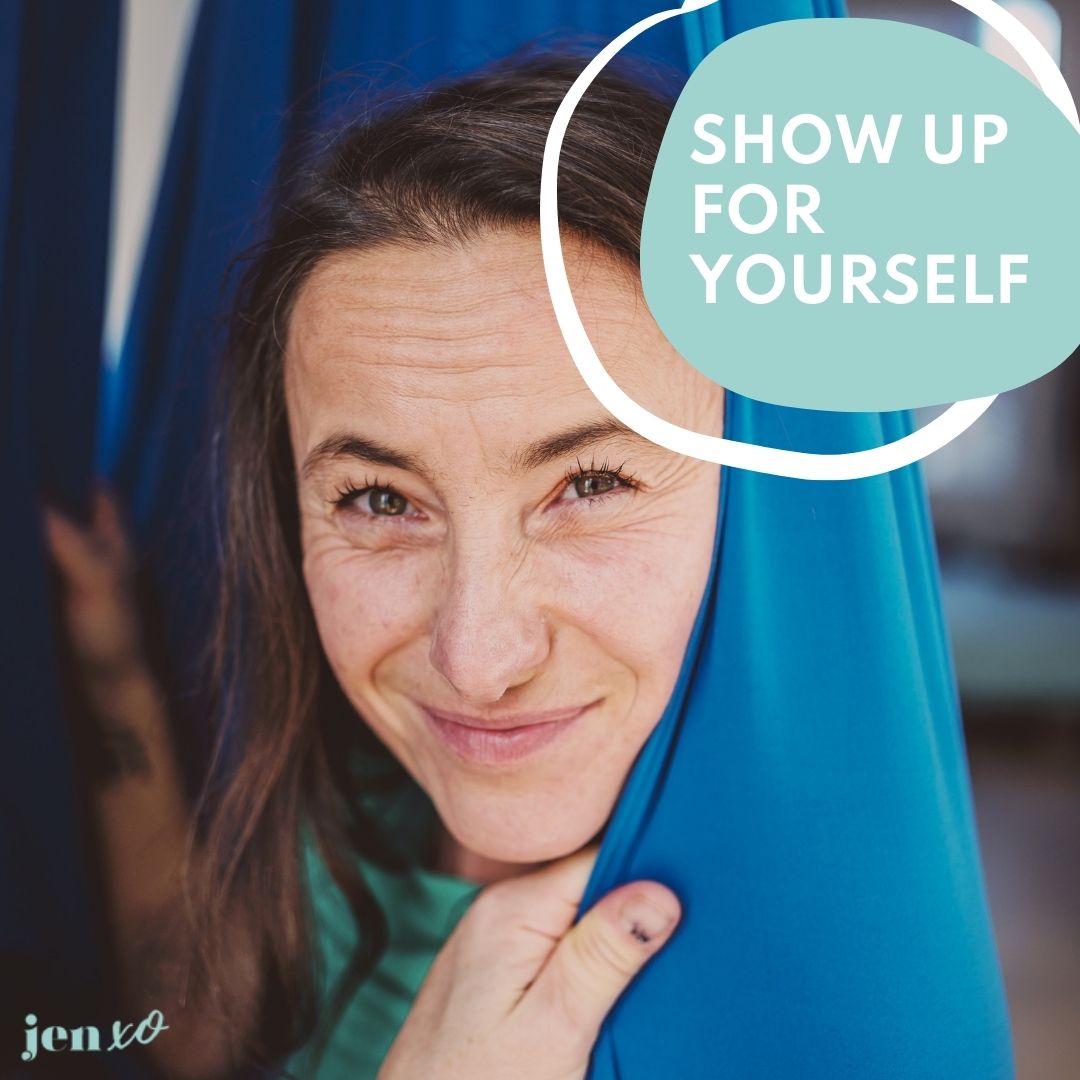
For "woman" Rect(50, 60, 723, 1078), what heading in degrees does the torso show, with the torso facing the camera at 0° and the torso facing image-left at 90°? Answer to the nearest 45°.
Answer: approximately 0°

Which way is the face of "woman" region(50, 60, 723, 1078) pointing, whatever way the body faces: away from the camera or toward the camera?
toward the camera
